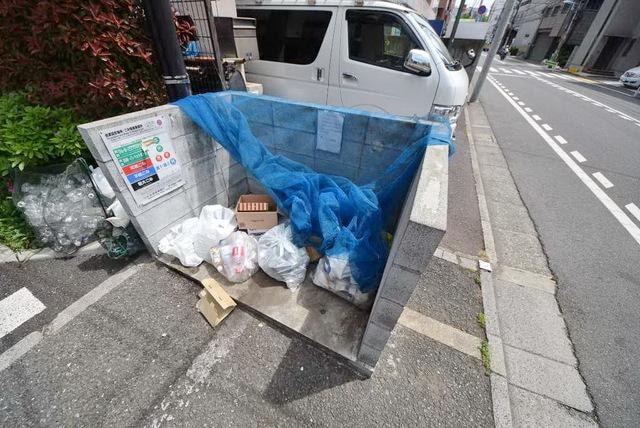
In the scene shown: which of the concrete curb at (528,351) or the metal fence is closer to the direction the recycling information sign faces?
the concrete curb

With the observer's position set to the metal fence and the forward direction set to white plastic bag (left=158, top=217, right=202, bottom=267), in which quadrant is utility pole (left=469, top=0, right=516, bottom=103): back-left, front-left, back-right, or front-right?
back-left
